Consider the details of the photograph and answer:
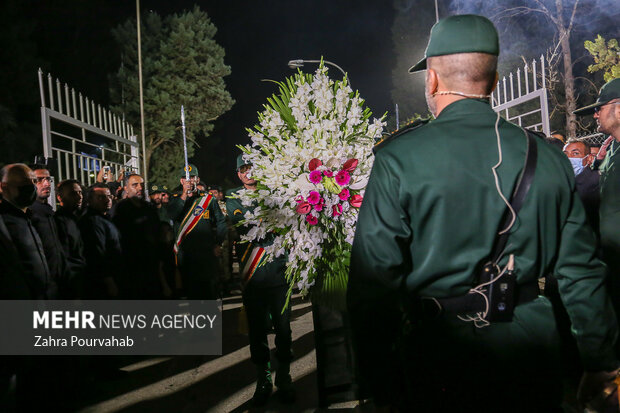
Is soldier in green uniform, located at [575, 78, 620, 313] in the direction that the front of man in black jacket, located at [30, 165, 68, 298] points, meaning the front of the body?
yes

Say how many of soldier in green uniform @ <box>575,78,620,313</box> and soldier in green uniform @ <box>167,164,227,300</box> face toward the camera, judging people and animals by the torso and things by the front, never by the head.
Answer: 1

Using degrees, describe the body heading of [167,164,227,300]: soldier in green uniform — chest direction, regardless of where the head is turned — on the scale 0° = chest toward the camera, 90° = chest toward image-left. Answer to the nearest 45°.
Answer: approximately 0°

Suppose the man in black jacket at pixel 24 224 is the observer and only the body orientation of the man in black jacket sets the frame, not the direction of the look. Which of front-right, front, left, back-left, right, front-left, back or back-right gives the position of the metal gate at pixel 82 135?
back-left

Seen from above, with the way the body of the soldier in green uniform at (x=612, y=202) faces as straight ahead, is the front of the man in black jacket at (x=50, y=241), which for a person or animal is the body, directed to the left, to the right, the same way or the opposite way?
the opposite way

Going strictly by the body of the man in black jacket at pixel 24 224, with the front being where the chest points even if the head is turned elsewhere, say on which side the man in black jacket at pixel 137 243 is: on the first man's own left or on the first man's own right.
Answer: on the first man's own left

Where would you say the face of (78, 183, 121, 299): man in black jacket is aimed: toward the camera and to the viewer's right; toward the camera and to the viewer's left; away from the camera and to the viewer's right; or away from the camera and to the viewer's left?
toward the camera and to the viewer's right

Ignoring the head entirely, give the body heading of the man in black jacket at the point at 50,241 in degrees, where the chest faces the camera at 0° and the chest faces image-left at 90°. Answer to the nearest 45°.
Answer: approximately 315°

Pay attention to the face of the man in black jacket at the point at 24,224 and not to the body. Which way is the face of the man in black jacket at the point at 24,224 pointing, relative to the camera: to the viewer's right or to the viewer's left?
to the viewer's right

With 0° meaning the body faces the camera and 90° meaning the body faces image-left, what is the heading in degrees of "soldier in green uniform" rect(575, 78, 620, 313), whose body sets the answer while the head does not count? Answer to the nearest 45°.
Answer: approximately 90°
